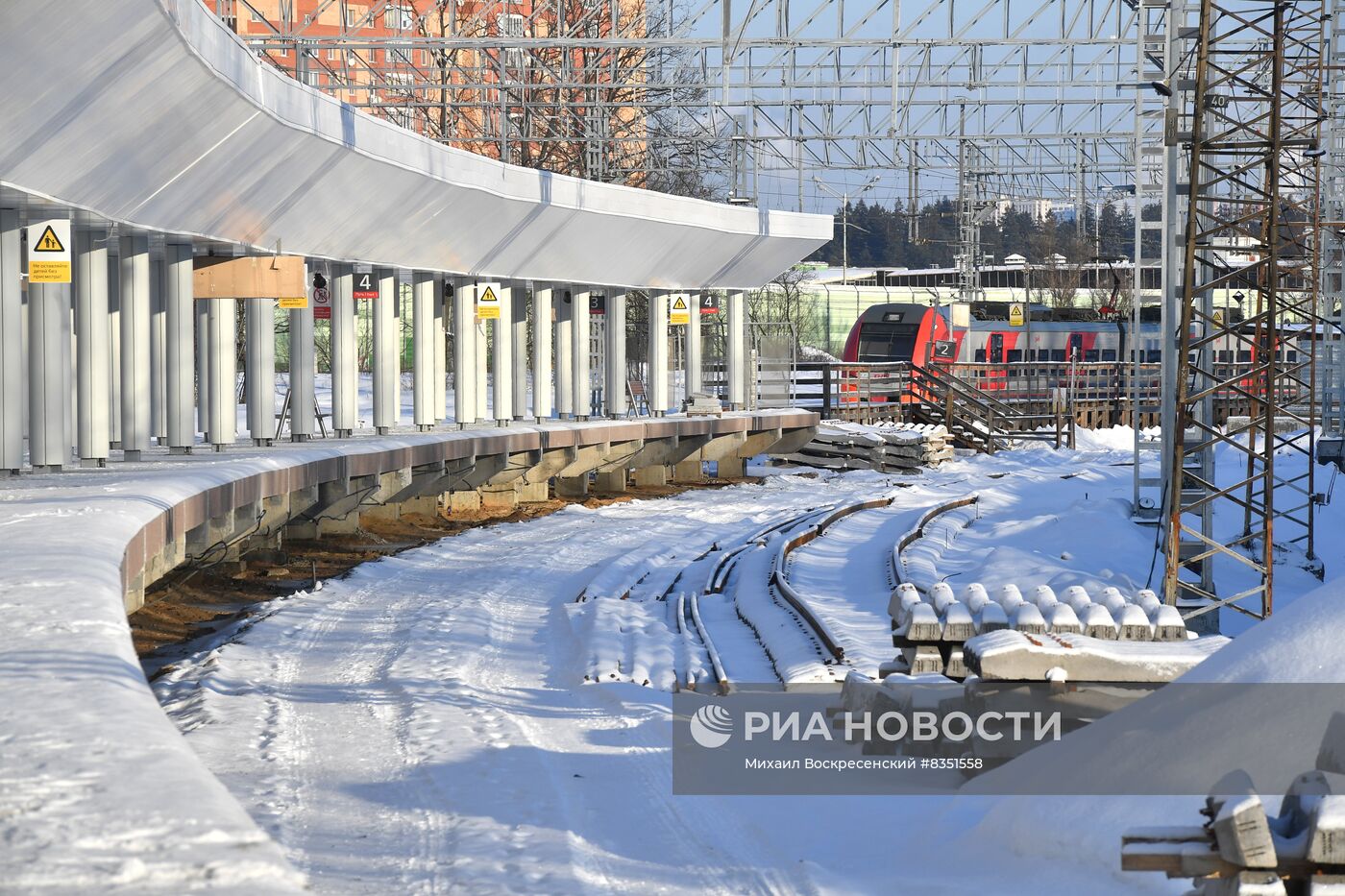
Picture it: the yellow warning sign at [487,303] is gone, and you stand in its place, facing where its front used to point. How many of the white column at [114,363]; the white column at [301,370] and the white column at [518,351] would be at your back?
1

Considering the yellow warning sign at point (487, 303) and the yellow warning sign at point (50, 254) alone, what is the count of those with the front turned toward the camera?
2

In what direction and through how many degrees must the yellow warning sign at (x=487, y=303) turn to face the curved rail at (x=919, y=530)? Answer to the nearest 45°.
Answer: approximately 45° to its left

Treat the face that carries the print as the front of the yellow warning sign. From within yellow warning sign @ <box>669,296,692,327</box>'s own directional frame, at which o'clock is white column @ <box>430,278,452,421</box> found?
The white column is roughly at 1 o'clock from the yellow warning sign.

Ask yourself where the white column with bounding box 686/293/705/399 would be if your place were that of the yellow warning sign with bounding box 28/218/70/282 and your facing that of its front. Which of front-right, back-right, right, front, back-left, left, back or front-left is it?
back-left

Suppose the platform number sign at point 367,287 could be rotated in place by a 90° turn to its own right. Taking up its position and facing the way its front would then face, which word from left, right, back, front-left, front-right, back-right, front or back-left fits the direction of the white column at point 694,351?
back-right

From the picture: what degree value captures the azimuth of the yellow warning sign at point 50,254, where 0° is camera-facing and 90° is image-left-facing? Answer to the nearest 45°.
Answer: approximately 0°

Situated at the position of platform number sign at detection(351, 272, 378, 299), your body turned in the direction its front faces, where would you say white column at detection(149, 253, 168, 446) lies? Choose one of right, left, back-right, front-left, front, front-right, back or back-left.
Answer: front-right
